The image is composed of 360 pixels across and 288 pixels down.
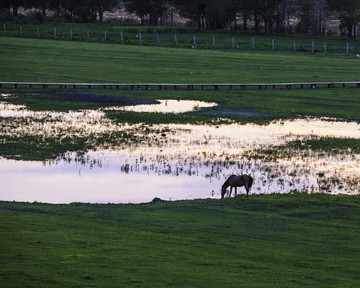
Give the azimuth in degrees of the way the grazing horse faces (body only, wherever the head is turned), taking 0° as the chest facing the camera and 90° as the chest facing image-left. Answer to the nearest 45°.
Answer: approximately 90°
